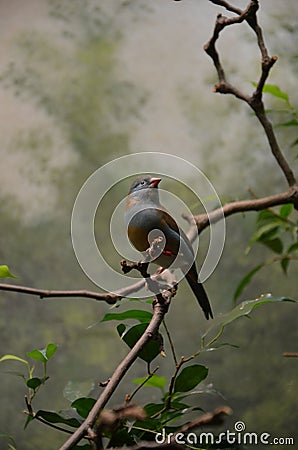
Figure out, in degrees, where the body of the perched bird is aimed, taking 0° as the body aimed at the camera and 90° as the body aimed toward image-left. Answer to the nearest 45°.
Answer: approximately 45°
